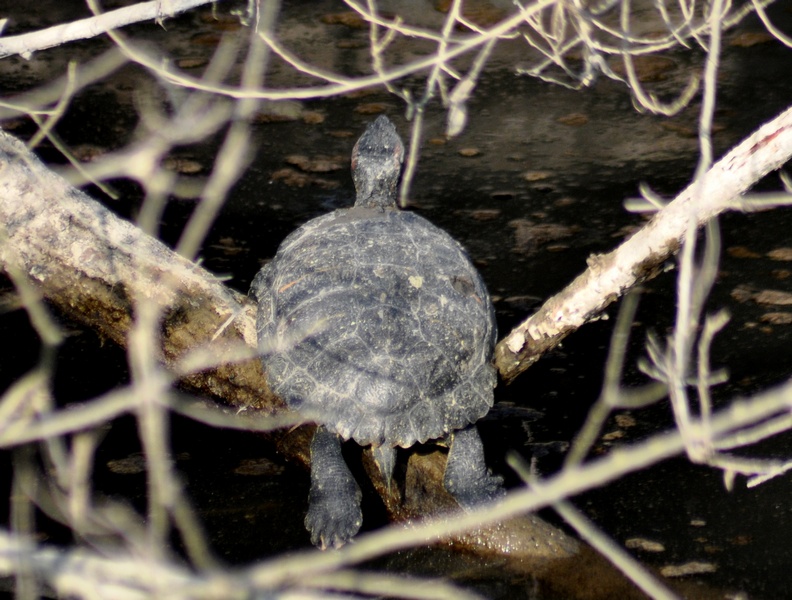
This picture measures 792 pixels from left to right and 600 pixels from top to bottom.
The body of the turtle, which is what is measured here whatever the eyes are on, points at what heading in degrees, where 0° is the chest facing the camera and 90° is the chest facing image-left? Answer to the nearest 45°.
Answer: approximately 180°
